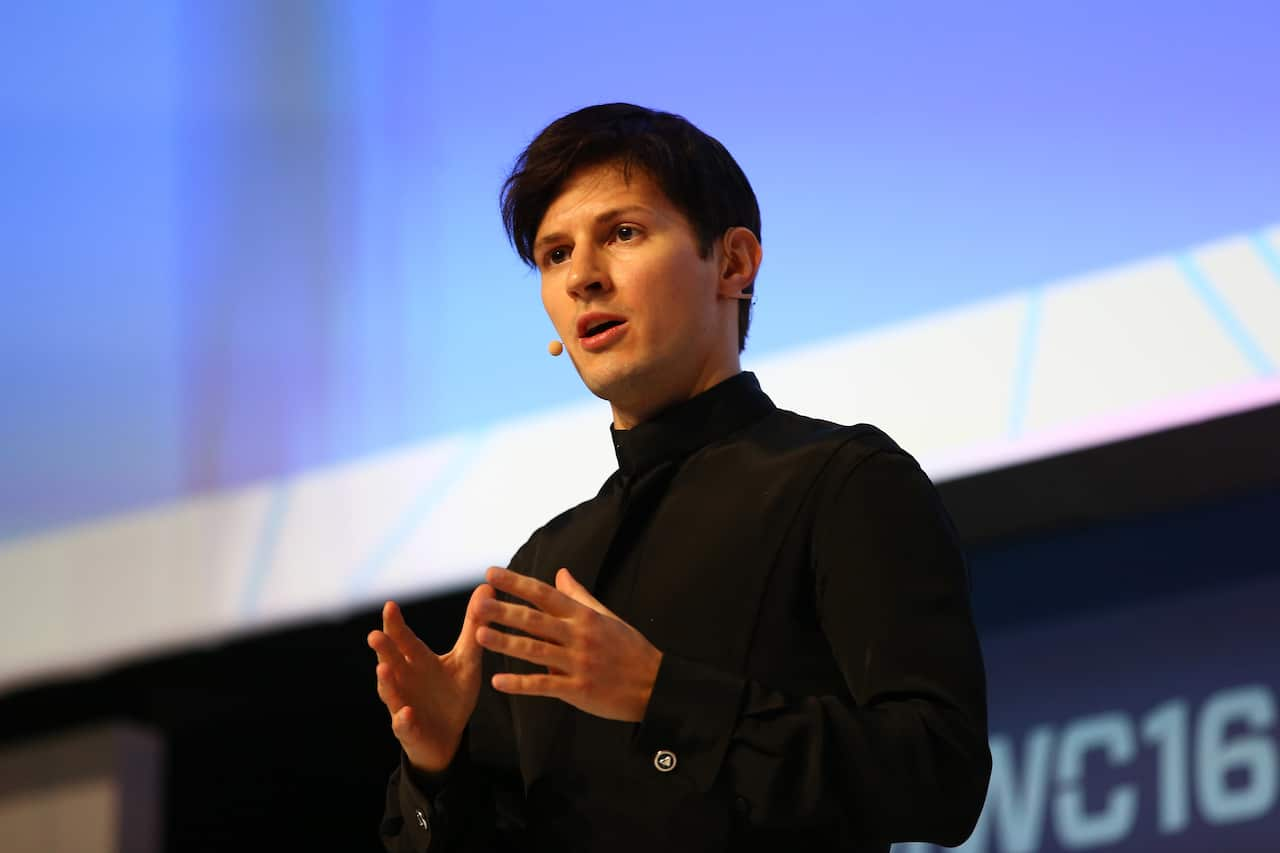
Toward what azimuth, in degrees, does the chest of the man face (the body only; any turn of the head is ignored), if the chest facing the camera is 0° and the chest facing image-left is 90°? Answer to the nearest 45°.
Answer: approximately 45°

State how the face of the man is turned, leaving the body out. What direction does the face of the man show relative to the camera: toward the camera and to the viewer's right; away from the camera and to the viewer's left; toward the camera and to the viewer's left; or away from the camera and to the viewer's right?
toward the camera and to the viewer's left
